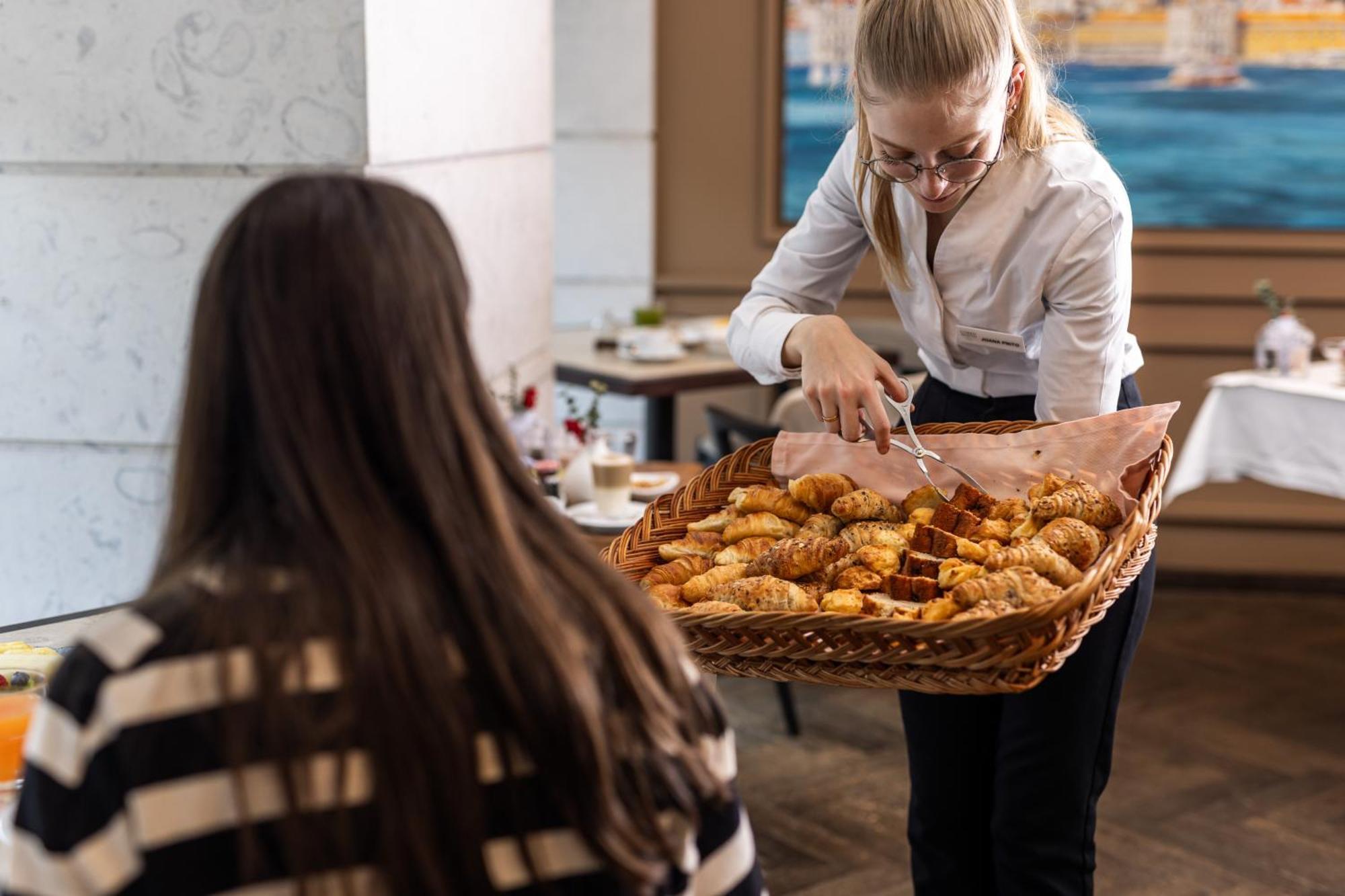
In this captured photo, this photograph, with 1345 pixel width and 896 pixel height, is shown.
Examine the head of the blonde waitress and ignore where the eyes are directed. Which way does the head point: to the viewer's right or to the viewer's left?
to the viewer's left

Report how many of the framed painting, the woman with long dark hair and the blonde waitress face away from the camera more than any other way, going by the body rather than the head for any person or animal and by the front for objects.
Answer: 1

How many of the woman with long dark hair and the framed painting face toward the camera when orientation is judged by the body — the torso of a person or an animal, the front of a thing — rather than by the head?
1

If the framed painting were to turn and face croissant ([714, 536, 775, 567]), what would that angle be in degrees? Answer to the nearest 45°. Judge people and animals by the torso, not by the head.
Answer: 0° — it already faces it

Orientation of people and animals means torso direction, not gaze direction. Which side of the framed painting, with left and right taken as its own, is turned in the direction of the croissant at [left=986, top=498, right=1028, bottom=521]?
front

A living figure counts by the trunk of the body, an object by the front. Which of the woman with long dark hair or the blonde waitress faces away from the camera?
the woman with long dark hair

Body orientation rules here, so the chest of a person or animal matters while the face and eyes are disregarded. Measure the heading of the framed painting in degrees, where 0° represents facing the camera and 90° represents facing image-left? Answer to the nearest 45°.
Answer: approximately 0°

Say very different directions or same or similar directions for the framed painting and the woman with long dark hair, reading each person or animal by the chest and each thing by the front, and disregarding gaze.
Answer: very different directions

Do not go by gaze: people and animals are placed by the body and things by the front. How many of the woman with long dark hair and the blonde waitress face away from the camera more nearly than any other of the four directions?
1

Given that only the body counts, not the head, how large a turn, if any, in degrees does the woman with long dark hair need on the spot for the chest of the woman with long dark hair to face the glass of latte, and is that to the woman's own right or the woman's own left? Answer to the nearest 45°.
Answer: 0° — they already face it

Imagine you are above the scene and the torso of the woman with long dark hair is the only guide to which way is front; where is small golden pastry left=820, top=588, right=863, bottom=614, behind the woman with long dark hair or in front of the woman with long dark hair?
in front

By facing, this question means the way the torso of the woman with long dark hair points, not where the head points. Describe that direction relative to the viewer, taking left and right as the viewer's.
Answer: facing away from the viewer
